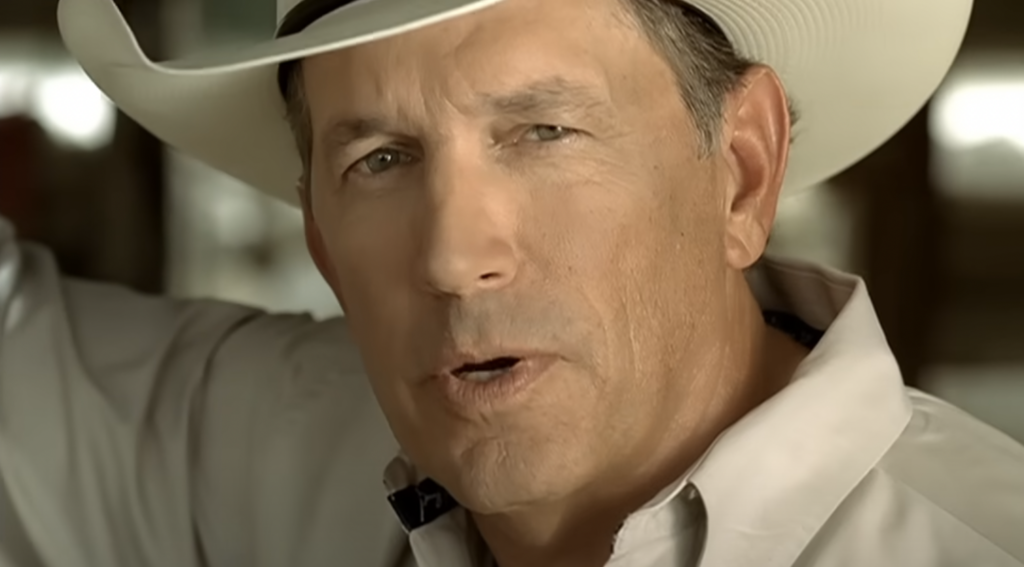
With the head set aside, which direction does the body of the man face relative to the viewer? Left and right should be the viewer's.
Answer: facing the viewer and to the left of the viewer

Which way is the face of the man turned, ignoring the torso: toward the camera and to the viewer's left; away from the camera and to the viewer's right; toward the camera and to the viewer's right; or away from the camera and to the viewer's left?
toward the camera and to the viewer's left
